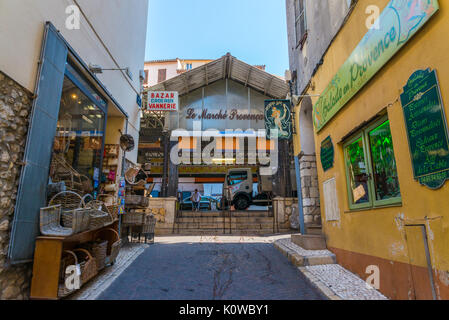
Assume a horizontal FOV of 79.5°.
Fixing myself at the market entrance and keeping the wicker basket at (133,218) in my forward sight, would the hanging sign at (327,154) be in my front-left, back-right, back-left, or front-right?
front-left

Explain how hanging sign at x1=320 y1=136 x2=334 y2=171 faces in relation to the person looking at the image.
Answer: facing the viewer and to the left of the viewer

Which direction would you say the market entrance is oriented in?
toward the camera

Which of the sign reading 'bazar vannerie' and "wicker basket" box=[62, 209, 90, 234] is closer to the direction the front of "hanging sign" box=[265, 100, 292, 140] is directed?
the wicker basket

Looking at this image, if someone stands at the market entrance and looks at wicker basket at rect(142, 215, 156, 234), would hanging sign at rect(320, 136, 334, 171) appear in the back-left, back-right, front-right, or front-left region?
front-left

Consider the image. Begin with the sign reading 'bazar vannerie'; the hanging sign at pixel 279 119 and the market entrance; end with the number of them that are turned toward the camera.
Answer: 3

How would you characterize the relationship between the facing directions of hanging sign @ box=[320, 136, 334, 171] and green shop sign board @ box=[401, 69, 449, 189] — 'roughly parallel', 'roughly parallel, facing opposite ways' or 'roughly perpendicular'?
roughly parallel

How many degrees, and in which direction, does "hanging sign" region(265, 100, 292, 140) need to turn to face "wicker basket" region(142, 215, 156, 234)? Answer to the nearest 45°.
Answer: approximately 90° to its right

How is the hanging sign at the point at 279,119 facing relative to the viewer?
toward the camera

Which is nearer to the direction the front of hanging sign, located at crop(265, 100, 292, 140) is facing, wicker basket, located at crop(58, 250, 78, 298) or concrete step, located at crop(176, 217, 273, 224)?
the wicker basket

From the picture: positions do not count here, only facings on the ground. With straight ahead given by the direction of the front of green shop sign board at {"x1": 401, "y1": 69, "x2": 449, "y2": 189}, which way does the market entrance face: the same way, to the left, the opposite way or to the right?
to the left

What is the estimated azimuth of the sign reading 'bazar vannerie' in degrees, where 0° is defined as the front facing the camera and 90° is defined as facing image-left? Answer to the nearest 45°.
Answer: approximately 0°

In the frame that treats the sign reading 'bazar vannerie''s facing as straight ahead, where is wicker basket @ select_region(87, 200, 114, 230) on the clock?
The wicker basket is roughly at 12 o'clock from the sign reading 'bazar vannerie'.

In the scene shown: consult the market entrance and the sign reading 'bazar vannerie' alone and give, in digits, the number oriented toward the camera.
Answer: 2
